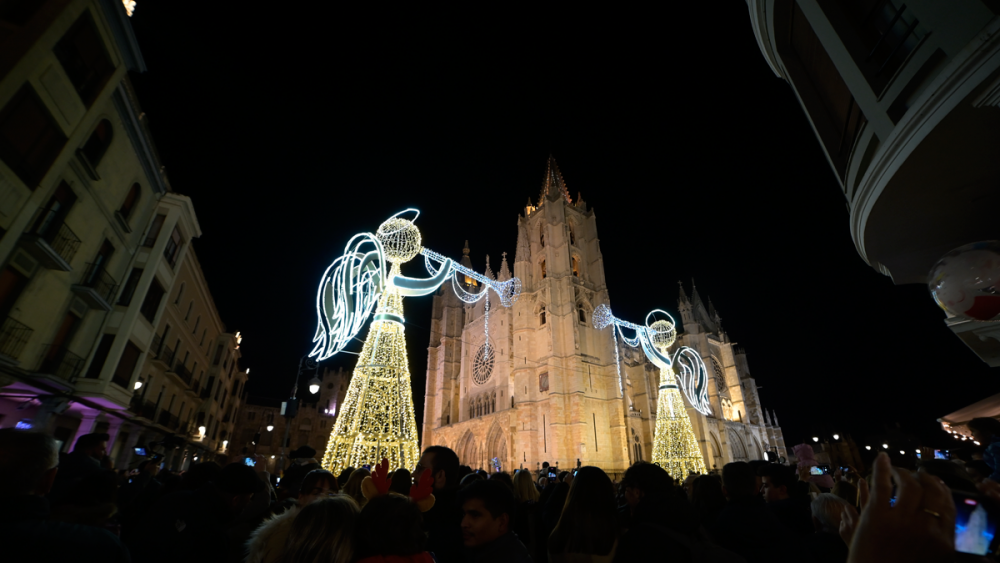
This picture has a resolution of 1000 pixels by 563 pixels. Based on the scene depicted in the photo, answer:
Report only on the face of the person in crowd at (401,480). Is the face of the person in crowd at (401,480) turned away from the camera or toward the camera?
away from the camera

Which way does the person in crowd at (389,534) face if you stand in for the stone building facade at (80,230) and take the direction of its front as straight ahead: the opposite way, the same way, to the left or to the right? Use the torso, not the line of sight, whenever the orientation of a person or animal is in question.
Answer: to the left

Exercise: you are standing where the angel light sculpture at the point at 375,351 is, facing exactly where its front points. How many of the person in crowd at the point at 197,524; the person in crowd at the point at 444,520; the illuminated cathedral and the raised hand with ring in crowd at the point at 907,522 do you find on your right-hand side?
3

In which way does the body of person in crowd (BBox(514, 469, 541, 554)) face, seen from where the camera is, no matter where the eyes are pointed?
away from the camera

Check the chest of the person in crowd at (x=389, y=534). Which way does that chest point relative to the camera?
away from the camera

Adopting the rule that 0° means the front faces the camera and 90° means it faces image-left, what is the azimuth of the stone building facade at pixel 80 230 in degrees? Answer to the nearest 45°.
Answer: approximately 315°

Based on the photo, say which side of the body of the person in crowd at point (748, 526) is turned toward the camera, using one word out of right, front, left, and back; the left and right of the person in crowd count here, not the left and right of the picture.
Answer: back

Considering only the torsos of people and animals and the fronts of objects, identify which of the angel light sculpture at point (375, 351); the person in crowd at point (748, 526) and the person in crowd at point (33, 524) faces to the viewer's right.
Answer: the angel light sculpture

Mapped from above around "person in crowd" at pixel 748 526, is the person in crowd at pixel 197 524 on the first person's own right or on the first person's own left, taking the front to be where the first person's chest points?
on the first person's own left

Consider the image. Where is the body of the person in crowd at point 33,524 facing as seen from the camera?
away from the camera

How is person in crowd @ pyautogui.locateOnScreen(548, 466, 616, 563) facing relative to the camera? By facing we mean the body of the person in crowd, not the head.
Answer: away from the camera

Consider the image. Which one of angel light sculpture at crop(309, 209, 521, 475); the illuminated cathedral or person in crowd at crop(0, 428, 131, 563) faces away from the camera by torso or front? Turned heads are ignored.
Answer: the person in crowd

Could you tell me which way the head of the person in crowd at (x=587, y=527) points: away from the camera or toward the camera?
away from the camera

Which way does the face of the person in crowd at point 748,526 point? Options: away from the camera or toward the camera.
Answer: away from the camera

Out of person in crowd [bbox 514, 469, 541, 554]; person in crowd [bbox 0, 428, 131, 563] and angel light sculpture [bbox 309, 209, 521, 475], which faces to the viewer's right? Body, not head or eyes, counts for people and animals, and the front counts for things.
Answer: the angel light sculpture

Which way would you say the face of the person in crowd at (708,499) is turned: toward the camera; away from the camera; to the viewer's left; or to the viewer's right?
away from the camera

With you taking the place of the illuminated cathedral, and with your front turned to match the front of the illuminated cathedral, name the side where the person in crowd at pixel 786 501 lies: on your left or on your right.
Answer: on your left

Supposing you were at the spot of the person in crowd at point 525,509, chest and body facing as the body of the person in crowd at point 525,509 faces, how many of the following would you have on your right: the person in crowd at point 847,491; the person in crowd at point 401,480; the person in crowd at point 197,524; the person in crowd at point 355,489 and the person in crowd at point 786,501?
2

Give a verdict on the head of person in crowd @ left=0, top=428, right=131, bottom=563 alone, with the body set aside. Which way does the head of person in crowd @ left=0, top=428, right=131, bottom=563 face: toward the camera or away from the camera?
away from the camera
